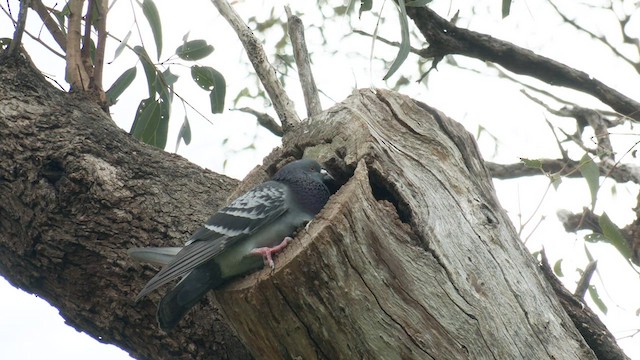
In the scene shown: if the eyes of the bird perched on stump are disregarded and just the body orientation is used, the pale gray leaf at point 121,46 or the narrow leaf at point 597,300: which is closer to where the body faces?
the narrow leaf

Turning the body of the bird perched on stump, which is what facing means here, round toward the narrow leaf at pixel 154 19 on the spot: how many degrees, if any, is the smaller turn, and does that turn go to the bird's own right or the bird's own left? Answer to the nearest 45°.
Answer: approximately 135° to the bird's own left

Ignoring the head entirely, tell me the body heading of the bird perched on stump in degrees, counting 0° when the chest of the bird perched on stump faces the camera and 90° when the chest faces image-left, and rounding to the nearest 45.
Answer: approximately 270°

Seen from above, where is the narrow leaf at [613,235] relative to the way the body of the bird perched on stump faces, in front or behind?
in front

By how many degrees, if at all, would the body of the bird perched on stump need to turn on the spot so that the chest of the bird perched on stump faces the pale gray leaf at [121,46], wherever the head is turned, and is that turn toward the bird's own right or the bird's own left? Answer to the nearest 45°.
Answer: approximately 135° to the bird's own left

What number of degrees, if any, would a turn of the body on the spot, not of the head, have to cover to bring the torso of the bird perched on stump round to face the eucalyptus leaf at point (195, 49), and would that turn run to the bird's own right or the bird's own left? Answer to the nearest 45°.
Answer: approximately 135° to the bird's own left

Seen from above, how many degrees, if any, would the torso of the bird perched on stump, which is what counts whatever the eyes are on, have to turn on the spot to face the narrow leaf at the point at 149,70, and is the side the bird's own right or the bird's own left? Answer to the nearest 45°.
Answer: approximately 135° to the bird's own left

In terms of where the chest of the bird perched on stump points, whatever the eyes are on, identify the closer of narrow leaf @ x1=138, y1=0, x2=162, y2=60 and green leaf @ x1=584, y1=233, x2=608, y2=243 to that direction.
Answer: the green leaf
